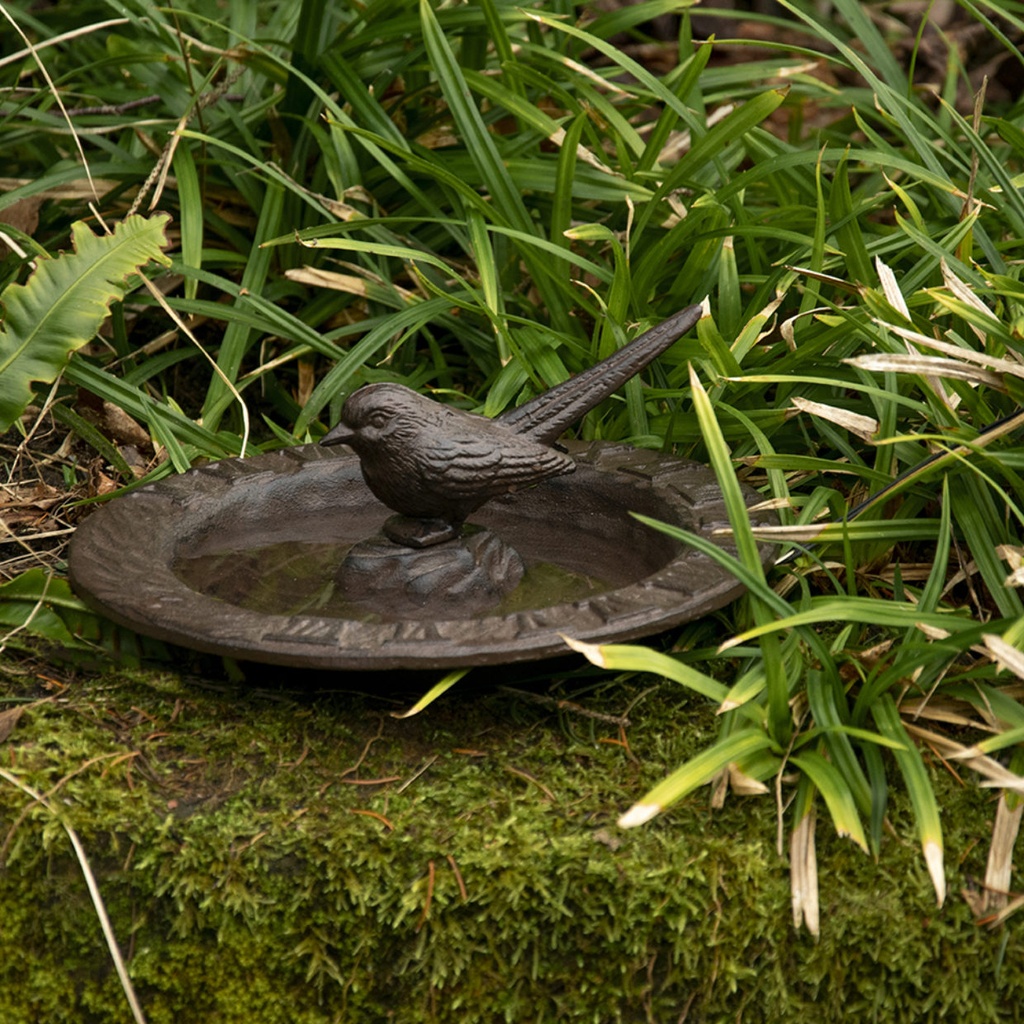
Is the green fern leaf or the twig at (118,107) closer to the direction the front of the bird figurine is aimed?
the green fern leaf

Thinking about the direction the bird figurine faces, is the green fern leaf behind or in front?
in front

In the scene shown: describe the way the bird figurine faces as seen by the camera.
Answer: facing to the left of the viewer
